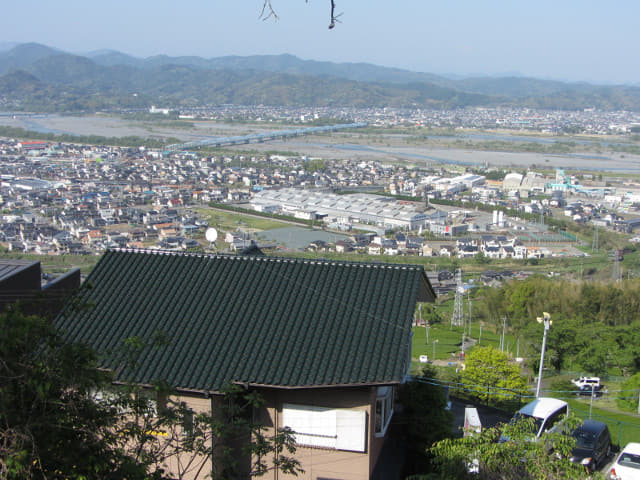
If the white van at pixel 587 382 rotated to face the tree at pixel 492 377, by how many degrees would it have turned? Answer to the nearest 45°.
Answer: approximately 45° to its left

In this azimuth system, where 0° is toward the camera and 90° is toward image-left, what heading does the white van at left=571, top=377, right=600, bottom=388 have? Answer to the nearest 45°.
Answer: approximately 90°

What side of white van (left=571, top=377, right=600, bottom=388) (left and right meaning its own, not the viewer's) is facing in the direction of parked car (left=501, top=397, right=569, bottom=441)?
left

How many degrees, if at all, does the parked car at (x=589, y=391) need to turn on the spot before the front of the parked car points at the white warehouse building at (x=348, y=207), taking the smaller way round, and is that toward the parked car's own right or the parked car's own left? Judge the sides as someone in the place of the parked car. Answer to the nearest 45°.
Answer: approximately 45° to the parked car's own right

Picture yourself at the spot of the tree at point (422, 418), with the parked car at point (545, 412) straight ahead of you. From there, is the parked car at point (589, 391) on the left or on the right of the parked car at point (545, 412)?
left

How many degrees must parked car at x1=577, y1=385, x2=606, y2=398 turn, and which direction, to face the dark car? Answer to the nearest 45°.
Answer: approximately 90° to its left

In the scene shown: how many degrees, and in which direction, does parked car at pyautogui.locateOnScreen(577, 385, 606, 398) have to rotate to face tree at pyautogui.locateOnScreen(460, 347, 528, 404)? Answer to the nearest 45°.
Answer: approximately 45° to its left

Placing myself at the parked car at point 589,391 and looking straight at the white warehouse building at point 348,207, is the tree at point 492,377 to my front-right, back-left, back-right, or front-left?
back-left

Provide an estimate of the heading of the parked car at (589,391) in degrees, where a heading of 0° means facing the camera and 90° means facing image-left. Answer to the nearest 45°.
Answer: approximately 90°

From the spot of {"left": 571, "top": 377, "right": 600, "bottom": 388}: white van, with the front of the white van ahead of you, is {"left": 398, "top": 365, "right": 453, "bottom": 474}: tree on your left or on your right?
on your left

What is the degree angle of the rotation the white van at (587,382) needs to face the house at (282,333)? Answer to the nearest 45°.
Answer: approximately 90° to its left
